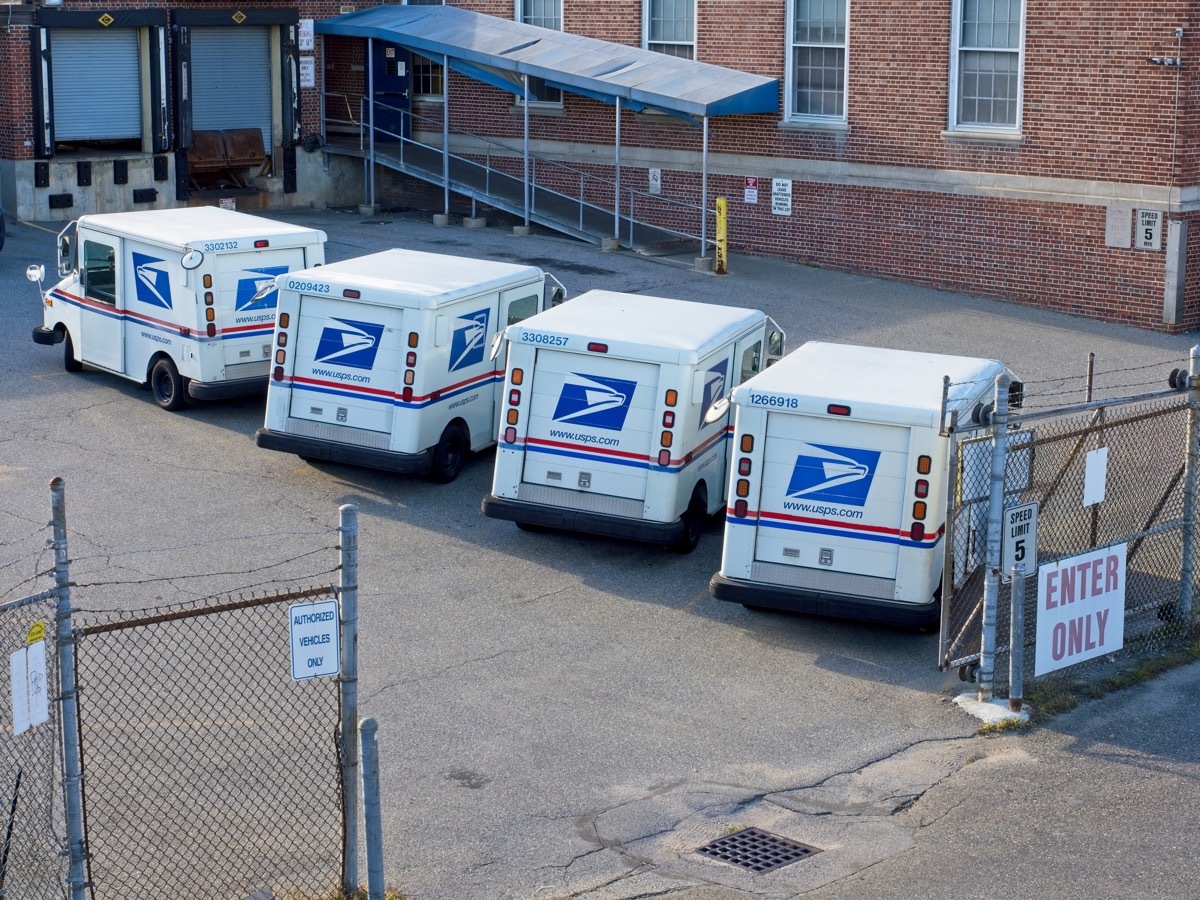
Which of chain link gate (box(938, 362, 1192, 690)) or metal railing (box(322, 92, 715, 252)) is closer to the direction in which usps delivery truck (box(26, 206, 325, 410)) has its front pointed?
the metal railing

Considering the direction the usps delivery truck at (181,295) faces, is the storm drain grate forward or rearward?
rearward

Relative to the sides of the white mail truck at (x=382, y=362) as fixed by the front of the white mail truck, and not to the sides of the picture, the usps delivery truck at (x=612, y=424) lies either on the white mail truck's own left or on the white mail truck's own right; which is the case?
on the white mail truck's own right

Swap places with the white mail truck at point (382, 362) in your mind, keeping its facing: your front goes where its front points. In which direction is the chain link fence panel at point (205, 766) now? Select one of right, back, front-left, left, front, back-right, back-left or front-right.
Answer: back-right

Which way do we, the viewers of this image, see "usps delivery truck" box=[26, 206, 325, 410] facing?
facing away from the viewer and to the left of the viewer

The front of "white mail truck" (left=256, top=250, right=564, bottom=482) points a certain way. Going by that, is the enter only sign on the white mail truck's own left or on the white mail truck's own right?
on the white mail truck's own right

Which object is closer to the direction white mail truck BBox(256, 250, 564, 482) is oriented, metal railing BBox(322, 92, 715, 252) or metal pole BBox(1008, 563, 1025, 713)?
the metal railing

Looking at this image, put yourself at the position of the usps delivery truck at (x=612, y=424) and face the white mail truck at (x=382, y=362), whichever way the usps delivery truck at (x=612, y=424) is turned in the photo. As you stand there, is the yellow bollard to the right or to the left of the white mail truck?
right

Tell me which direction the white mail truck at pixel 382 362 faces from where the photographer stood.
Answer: facing away from the viewer and to the right of the viewer

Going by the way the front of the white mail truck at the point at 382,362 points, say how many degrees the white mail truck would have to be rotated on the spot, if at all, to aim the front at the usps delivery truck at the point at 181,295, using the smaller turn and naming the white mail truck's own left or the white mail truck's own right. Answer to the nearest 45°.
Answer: approximately 90° to the white mail truck's own left

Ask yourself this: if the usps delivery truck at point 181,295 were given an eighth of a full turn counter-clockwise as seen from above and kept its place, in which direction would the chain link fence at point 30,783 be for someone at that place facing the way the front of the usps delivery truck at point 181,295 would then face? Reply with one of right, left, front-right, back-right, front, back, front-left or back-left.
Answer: left
